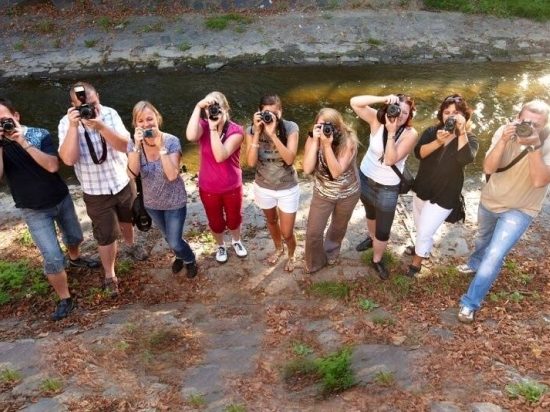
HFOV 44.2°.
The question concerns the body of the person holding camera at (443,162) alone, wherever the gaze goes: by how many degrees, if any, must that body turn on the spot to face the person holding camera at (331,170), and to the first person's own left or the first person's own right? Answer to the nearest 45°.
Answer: approximately 90° to the first person's own right

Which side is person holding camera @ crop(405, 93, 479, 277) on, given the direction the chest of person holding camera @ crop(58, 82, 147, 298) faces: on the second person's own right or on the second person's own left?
on the second person's own left

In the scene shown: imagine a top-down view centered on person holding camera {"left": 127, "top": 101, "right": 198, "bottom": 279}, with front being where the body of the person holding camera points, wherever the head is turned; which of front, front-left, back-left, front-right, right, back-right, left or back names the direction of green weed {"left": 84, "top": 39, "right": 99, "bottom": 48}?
back

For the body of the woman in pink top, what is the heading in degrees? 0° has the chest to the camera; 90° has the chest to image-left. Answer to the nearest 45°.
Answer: approximately 0°

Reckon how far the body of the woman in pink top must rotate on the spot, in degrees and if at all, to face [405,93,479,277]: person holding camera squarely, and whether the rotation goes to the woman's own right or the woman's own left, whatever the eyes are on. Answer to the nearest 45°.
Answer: approximately 90° to the woman's own left

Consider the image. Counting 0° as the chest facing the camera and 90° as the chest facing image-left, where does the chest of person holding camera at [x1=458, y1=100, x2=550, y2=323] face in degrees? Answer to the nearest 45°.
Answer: approximately 0°
